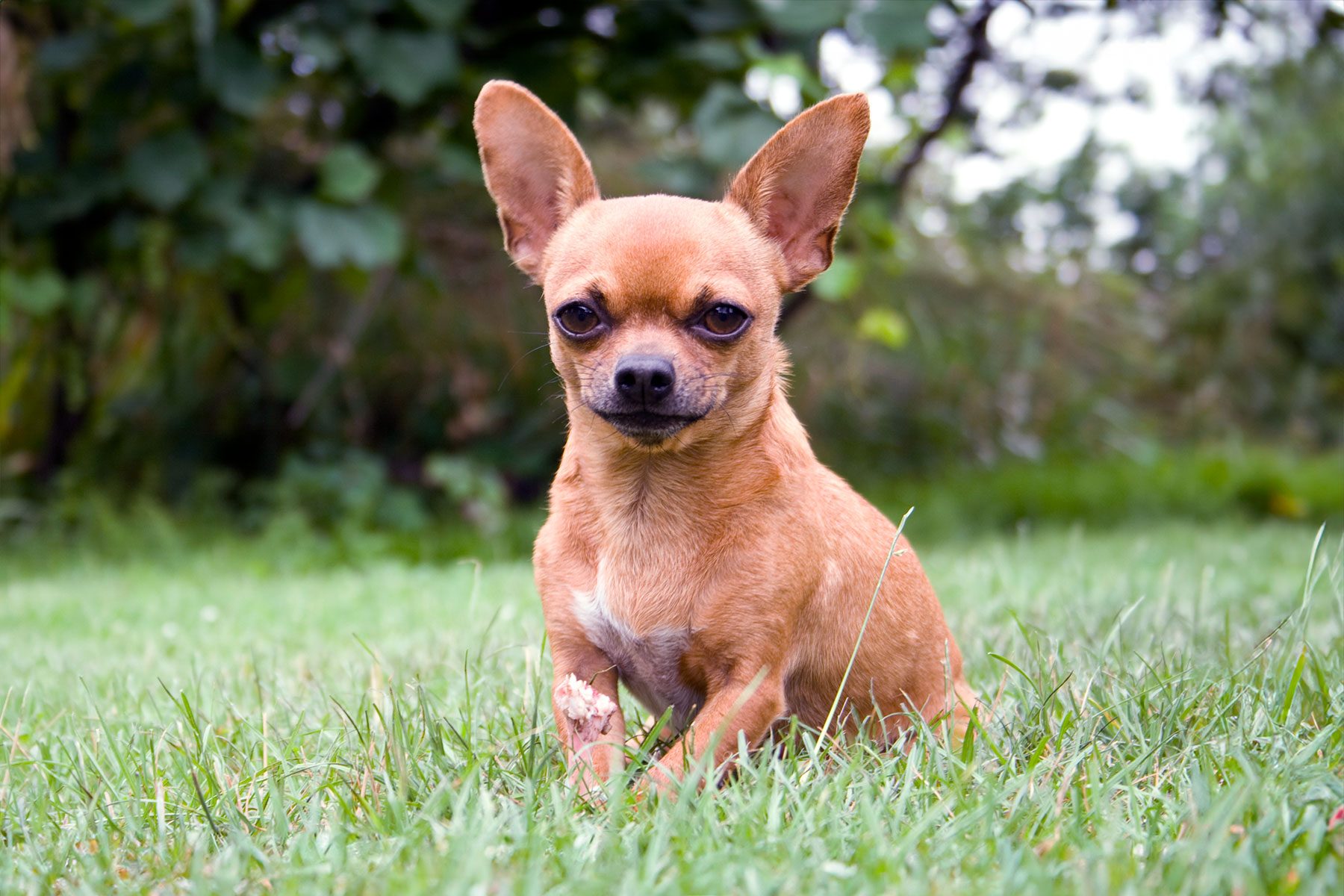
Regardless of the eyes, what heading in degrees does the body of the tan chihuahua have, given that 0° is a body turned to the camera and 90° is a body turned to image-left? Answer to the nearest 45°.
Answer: approximately 45°
